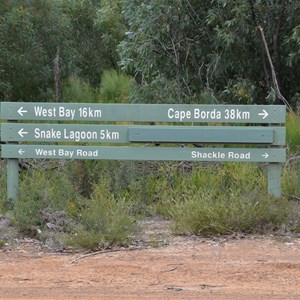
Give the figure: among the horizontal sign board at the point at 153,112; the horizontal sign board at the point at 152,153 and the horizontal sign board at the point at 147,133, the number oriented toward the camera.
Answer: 3

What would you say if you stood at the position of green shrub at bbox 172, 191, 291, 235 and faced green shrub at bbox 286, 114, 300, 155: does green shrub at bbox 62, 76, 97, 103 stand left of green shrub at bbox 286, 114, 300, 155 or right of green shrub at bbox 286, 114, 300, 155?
left

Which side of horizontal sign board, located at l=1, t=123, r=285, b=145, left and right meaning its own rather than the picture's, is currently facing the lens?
front

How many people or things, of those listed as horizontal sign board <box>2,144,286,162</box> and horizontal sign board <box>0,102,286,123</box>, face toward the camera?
2

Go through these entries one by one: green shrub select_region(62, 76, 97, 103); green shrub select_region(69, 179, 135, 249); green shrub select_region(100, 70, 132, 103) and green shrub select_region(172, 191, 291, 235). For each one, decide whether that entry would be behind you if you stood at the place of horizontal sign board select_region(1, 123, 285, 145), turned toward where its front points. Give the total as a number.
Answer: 2

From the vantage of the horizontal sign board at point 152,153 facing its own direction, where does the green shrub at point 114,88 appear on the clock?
The green shrub is roughly at 6 o'clock from the horizontal sign board.

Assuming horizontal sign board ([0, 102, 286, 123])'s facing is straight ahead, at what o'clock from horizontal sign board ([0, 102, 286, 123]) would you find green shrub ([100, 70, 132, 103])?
The green shrub is roughly at 6 o'clock from the horizontal sign board.

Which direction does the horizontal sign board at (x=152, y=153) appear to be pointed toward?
toward the camera

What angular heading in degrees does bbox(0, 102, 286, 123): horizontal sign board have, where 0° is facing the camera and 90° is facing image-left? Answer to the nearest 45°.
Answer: approximately 0°
